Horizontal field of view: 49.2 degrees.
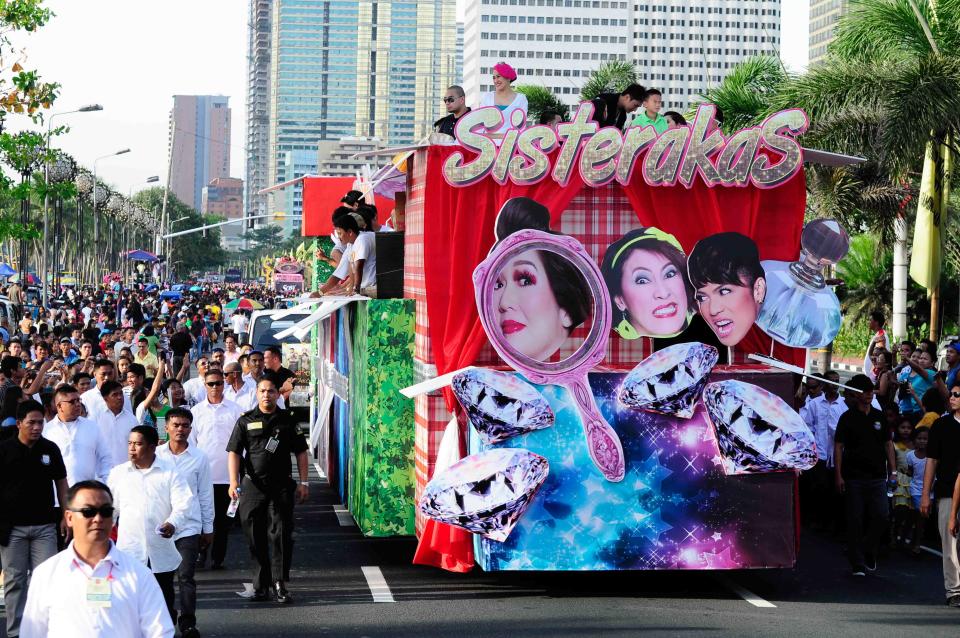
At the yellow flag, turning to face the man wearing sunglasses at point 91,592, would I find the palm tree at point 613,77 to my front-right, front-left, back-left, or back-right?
back-right

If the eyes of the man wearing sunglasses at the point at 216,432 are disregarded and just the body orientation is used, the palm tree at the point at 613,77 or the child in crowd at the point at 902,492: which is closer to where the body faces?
the child in crowd

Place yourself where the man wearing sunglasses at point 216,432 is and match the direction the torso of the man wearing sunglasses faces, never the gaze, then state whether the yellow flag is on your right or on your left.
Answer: on your left

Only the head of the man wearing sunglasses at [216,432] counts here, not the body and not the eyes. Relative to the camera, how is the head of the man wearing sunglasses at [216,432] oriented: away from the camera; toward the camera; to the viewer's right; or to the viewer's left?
toward the camera

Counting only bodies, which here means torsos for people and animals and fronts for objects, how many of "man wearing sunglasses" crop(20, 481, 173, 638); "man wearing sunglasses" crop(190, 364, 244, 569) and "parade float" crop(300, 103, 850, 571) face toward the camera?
3

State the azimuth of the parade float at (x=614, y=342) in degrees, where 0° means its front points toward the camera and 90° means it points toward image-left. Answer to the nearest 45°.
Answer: approximately 0°

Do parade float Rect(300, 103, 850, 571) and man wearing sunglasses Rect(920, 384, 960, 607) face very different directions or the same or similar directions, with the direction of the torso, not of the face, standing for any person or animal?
same or similar directions

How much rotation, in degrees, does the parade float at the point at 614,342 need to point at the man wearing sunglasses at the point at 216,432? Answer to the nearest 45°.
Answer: approximately 90° to its right

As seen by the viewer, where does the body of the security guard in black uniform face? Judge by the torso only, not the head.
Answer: toward the camera

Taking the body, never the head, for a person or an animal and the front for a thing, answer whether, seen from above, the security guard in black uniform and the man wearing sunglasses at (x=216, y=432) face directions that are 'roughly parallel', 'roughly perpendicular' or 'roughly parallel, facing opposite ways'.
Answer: roughly parallel
